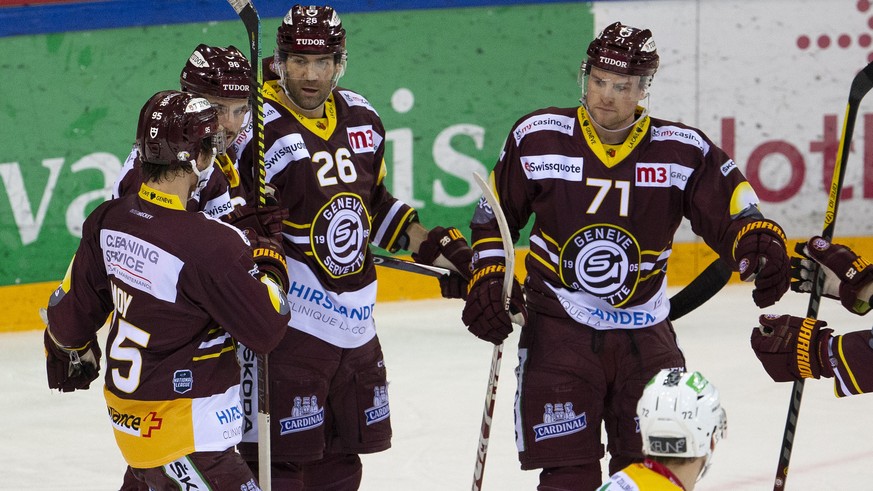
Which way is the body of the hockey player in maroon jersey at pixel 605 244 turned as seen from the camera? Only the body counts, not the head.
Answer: toward the camera

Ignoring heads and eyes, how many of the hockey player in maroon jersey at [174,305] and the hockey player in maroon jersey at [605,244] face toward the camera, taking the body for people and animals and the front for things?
1

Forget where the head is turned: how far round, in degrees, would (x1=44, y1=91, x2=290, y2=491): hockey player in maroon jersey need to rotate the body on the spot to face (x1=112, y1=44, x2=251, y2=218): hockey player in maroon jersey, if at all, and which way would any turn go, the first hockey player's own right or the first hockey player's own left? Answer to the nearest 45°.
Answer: approximately 45° to the first hockey player's own left

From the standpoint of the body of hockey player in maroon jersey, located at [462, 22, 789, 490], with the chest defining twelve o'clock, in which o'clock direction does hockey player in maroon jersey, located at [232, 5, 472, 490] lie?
hockey player in maroon jersey, located at [232, 5, 472, 490] is roughly at 3 o'clock from hockey player in maroon jersey, located at [462, 22, 789, 490].

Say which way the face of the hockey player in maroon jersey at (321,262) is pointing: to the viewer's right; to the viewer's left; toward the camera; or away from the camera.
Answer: toward the camera

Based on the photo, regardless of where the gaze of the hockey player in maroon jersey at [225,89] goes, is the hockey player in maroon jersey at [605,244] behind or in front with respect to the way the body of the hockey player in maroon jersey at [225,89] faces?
in front

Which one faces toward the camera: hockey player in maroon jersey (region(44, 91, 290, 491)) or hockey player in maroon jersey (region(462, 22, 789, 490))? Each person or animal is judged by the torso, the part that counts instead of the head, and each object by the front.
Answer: hockey player in maroon jersey (region(462, 22, 789, 490))

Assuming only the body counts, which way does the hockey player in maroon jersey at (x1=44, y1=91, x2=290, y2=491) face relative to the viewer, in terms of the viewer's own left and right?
facing away from the viewer and to the right of the viewer

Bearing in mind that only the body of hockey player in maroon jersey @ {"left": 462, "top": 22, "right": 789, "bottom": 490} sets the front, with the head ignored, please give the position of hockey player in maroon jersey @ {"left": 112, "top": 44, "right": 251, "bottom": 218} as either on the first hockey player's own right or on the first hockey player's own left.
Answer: on the first hockey player's own right

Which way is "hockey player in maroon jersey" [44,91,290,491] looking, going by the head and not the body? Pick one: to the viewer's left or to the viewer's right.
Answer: to the viewer's right

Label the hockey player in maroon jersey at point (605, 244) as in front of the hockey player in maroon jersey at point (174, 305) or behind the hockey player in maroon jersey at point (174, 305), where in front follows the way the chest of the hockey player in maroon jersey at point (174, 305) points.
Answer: in front
